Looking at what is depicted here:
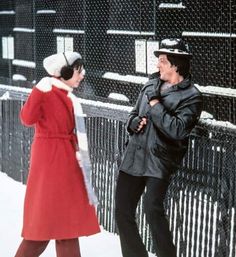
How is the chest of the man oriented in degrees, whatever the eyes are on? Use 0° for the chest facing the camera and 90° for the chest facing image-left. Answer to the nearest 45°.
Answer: approximately 45°

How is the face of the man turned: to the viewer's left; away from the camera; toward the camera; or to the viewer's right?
to the viewer's left

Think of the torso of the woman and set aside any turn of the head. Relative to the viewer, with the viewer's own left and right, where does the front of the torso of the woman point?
facing to the right of the viewer

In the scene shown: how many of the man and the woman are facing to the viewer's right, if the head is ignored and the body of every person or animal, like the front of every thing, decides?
1

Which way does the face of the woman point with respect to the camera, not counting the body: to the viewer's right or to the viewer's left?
to the viewer's right
